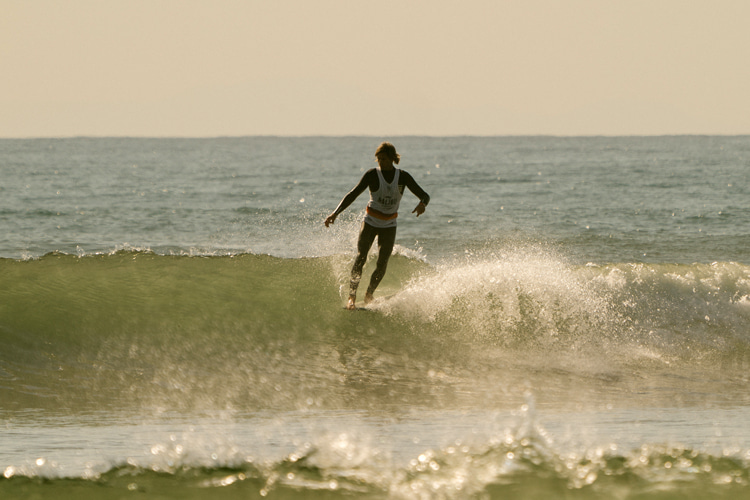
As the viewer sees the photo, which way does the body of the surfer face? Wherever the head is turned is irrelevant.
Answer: toward the camera

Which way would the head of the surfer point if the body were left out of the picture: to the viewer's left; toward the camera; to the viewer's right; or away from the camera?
toward the camera
